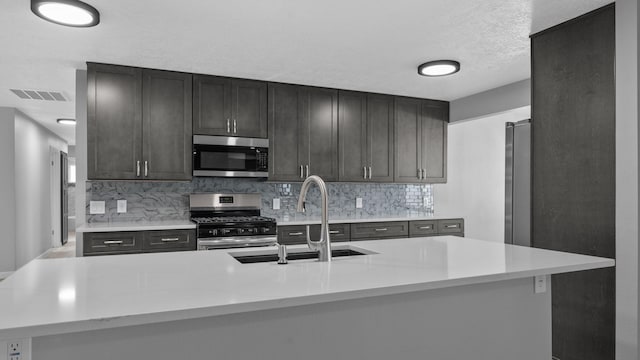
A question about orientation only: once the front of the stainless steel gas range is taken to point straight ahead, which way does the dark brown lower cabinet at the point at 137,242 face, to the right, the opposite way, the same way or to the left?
the same way

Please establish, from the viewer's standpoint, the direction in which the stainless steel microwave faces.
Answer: facing the viewer

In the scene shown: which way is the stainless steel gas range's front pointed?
toward the camera

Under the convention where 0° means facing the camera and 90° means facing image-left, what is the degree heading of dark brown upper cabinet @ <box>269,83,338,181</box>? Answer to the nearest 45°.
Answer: approximately 0°

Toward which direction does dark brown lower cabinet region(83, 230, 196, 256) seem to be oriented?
toward the camera

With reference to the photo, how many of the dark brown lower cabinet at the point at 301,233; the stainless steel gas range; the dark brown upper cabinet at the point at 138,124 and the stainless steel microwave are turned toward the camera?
4

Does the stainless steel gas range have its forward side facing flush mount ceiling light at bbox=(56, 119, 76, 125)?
no

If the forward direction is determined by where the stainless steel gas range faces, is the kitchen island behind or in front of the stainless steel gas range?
in front

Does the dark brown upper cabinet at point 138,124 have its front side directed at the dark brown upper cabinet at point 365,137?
no

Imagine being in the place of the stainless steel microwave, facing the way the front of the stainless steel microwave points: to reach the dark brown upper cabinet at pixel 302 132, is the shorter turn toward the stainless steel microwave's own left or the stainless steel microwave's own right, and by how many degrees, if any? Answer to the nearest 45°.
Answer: approximately 90° to the stainless steel microwave's own left

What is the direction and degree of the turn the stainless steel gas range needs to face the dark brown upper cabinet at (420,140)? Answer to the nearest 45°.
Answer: approximately 90° to its left

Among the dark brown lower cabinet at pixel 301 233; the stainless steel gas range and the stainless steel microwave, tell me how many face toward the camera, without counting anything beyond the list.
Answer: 3

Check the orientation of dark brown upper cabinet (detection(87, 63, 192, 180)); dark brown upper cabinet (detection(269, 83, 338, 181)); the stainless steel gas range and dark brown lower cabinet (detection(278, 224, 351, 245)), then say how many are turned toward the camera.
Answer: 4

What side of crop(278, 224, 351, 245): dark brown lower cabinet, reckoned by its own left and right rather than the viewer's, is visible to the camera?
front

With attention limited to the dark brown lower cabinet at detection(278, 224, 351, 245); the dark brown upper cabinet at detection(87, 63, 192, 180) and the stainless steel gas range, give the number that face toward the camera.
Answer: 3

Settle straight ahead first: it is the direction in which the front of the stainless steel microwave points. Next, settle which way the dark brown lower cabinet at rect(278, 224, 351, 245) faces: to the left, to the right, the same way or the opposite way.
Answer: the same way

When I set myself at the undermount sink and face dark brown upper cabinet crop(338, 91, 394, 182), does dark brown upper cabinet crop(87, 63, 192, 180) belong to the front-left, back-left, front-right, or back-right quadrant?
front-left

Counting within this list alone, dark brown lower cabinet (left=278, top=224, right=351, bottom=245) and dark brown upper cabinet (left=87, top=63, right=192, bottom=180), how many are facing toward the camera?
2
